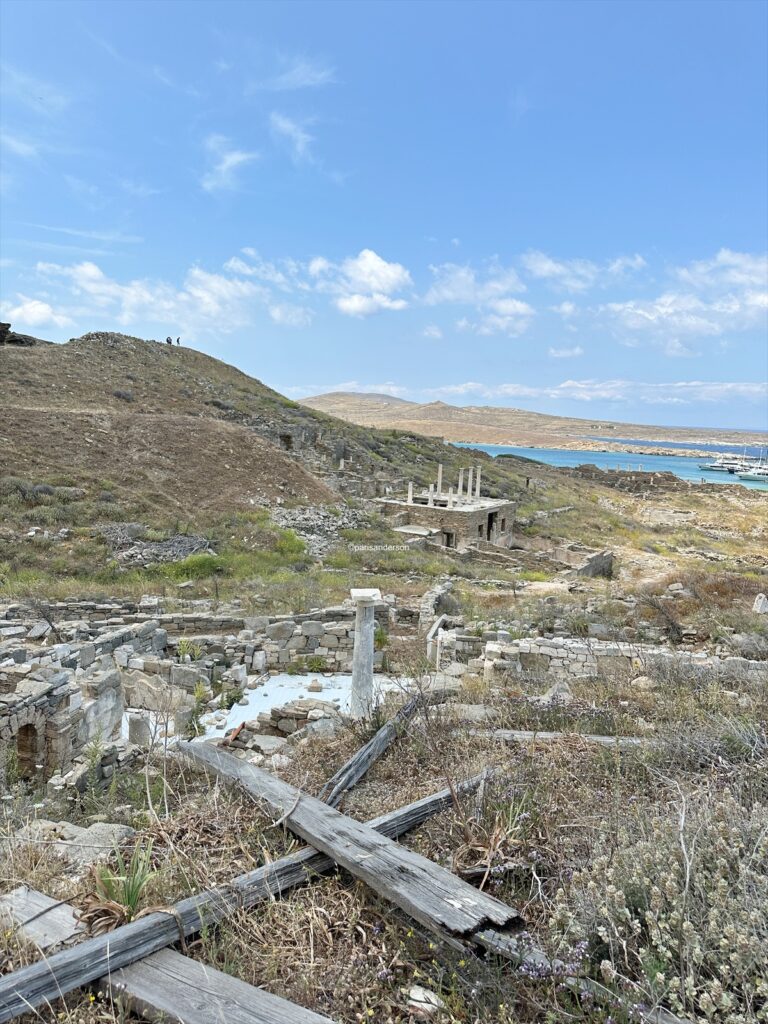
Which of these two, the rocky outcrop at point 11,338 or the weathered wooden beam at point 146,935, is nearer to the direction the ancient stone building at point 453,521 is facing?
the weathered wooden beam

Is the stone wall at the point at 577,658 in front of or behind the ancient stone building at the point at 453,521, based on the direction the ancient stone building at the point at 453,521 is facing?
in front

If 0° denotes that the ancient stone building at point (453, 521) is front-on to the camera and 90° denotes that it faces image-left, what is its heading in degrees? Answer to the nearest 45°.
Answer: approximately 315°

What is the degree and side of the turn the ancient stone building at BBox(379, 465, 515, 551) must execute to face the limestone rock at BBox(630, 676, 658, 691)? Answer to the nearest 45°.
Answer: approximately 45° to its right

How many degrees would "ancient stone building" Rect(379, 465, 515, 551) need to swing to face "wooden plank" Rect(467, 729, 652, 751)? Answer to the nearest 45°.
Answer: approximately 45° to its right

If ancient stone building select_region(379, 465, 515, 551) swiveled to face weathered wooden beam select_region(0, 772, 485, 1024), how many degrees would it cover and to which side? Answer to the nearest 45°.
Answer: approximately 45° to its right

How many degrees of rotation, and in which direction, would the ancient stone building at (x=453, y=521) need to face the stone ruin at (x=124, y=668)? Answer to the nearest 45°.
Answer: approximately 45° to its right
